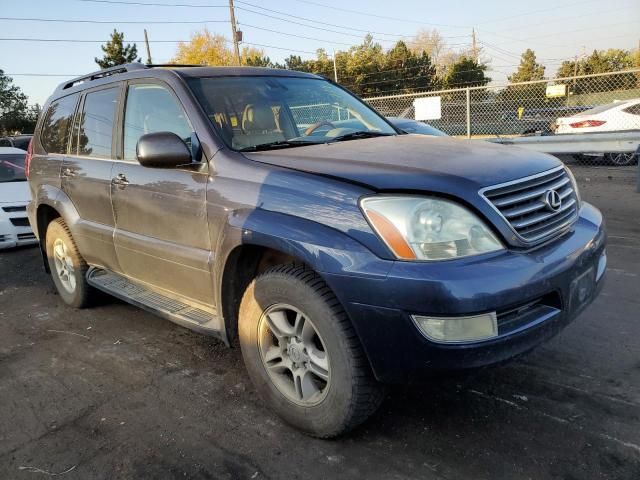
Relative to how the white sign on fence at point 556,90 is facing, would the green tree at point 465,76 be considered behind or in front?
behind

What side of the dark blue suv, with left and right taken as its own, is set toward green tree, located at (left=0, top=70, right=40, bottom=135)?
back

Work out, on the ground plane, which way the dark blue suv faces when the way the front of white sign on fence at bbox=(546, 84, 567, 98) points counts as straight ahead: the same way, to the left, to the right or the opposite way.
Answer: to the left

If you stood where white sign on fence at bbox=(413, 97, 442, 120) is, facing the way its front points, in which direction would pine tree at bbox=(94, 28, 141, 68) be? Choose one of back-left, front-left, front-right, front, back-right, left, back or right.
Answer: back-right

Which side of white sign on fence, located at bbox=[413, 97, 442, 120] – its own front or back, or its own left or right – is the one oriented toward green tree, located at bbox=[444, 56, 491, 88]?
back

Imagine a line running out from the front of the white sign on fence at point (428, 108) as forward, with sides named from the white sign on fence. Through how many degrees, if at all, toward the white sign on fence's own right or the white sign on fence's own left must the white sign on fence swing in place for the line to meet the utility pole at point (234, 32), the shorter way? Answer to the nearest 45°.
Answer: approximately 135° to the white sign on fence's own right

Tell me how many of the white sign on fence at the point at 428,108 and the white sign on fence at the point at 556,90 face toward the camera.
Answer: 2

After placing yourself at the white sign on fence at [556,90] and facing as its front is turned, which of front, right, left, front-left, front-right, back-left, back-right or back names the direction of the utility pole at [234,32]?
back-right

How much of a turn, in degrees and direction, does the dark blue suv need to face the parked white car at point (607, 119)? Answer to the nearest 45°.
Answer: approximately 90° to its left

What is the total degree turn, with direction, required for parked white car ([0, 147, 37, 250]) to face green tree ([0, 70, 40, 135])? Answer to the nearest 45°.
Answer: approximately 135° to its left

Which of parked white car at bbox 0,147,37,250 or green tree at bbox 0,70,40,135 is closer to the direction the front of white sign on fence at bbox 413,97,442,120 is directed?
the parked white car
